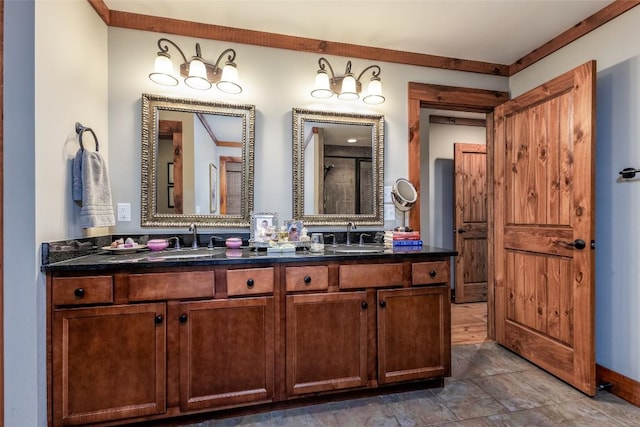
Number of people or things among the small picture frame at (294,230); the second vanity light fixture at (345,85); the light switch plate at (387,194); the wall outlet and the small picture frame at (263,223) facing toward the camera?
5

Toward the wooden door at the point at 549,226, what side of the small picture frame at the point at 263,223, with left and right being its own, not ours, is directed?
left

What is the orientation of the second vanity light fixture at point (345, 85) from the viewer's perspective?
toward the camera

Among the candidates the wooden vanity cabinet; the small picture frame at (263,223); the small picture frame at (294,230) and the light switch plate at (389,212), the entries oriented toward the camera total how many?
4

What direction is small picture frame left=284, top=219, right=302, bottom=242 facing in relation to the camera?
toward the camera

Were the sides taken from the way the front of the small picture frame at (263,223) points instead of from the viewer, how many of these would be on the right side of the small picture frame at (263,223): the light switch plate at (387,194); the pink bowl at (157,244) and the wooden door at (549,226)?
1

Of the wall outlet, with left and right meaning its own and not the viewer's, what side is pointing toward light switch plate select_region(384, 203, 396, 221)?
left

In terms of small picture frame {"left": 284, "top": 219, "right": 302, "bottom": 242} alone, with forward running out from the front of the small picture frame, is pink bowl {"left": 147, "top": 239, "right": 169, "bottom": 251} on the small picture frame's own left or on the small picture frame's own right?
on the small picture frame's own right

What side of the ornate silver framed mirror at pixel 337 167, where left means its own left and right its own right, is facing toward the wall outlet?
right

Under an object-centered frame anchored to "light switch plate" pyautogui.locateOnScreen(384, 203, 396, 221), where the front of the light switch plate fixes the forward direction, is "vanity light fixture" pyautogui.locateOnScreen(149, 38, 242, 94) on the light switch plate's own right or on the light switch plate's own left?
on the light switch plate's own right

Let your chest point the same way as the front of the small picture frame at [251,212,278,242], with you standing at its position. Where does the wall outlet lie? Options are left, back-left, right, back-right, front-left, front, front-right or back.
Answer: right
